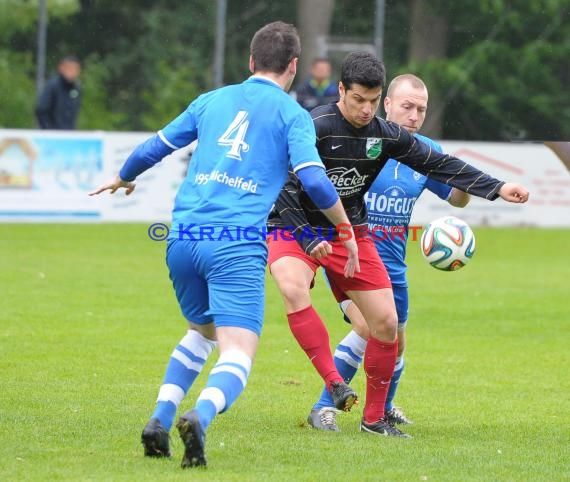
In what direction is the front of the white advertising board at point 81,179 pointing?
toward the camera

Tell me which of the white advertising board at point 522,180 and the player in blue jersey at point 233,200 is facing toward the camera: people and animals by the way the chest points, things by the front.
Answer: the white advertising board

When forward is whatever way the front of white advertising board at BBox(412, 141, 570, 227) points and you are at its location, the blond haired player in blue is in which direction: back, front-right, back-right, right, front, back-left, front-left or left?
front

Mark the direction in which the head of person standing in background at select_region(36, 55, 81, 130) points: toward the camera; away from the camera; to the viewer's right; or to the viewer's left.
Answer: toward the camera

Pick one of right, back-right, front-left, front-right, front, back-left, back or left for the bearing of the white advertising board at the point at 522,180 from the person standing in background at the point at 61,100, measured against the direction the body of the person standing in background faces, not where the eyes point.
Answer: front-left

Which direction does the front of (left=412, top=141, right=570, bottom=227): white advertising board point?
toward the camera

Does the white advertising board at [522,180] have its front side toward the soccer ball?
yes

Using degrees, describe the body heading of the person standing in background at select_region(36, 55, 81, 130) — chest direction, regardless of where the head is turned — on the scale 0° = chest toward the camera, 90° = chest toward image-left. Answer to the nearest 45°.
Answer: approximately 315°

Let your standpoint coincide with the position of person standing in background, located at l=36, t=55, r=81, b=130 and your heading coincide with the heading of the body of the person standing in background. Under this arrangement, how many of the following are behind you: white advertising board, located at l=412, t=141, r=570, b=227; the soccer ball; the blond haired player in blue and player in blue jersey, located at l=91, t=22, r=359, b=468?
0

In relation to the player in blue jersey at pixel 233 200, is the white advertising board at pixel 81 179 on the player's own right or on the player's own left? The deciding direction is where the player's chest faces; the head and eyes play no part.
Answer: on the player's own left

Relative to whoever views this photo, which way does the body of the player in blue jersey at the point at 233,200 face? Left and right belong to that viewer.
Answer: facing away from the viewer and to the right of the viewer

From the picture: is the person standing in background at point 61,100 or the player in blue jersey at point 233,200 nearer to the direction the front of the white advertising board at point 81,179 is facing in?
the player in blue jersey

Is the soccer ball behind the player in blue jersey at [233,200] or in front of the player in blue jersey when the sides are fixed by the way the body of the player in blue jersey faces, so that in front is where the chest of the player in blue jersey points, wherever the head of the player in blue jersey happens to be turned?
in front
